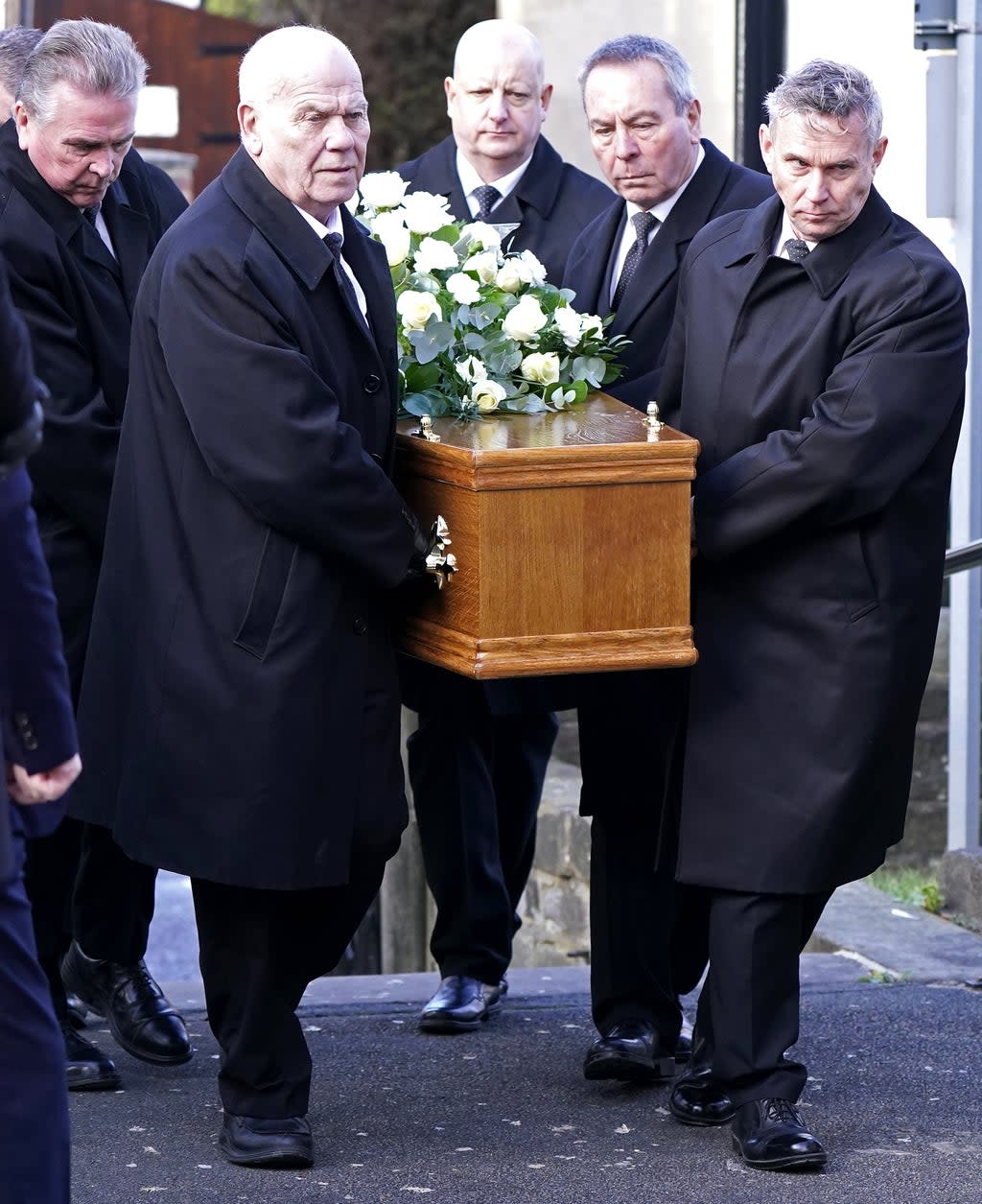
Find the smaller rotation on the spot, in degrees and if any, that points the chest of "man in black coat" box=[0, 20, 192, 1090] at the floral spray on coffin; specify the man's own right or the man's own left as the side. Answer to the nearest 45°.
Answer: approximately 45° to the man's own left

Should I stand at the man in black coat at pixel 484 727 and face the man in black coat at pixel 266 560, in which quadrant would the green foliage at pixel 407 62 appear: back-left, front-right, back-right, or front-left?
back-right

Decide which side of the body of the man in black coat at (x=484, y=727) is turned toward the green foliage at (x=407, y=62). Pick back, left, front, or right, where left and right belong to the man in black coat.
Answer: back

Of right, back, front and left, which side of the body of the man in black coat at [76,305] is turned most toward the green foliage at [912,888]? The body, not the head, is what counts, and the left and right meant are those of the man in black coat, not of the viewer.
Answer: left

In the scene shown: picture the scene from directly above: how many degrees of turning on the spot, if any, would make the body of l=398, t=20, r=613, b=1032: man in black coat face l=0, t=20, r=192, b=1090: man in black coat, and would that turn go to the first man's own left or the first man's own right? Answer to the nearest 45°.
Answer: approximately 45° to the first man's own right

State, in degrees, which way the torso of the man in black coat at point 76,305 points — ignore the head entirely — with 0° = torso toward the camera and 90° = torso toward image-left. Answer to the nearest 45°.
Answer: approximately 315°

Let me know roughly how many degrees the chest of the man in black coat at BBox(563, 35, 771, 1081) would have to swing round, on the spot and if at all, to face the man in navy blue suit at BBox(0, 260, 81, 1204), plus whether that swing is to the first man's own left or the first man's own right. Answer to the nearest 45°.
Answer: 0° — they already face them

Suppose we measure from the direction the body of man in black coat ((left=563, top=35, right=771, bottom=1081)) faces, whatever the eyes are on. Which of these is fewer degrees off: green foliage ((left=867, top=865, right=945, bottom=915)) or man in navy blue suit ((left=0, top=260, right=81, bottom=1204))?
the man in navy blue suit

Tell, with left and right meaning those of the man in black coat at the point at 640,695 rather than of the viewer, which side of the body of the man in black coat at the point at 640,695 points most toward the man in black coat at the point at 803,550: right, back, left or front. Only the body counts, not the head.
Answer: left

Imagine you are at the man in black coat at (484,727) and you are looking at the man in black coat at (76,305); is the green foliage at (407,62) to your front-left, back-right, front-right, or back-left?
back-right
